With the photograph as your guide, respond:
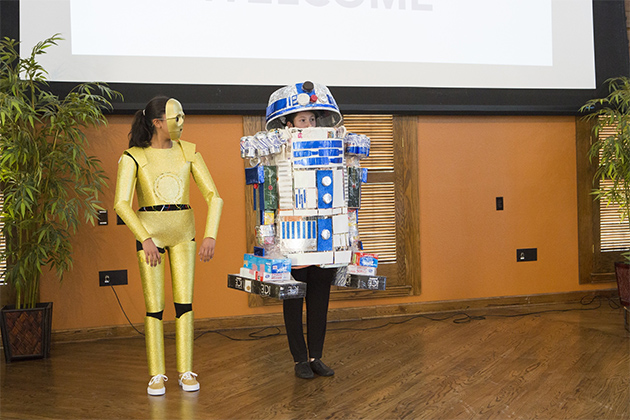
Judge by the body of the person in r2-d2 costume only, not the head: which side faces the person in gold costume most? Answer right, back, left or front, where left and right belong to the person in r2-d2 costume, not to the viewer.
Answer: right

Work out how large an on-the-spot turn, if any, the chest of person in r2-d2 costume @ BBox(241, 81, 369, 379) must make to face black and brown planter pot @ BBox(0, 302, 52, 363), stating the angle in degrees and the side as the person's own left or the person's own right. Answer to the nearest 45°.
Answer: approximately 90° to the person's own right

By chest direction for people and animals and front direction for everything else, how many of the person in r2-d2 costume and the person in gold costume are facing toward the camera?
2

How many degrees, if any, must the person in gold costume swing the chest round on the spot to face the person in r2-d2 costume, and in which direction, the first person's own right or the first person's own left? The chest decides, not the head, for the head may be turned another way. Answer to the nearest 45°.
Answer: approximately 90° to the first person's own left

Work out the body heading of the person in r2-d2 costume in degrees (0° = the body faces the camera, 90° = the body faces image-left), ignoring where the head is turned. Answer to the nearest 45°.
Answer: approximately 0°

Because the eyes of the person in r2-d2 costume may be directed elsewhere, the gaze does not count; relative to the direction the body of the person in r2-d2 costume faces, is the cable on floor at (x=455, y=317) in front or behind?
behind

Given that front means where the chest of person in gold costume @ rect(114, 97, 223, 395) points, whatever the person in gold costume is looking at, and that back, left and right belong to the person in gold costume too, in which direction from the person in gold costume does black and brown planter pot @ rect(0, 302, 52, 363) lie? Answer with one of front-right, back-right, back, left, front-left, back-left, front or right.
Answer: back-right

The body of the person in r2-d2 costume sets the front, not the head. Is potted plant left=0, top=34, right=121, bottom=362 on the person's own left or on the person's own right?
on the person's own right

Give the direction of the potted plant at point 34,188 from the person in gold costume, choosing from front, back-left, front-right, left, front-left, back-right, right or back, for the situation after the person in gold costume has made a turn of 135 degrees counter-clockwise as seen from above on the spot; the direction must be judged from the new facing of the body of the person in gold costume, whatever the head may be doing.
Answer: left

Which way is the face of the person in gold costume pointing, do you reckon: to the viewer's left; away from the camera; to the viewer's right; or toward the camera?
to the viewer's right
